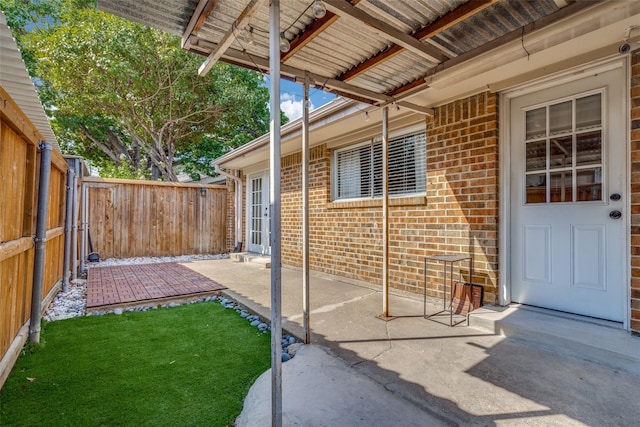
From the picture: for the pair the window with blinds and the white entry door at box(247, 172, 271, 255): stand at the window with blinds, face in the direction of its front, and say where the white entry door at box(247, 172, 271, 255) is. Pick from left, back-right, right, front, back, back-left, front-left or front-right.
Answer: right

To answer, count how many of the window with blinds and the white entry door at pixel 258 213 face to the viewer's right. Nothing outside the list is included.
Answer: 0

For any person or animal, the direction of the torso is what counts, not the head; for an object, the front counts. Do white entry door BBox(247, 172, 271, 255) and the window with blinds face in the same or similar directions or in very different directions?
same or similar directions

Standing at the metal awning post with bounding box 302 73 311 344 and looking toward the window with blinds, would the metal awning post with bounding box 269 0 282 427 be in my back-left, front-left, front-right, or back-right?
back-right

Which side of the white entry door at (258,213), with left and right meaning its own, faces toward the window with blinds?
left

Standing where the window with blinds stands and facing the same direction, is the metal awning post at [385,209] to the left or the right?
on its left

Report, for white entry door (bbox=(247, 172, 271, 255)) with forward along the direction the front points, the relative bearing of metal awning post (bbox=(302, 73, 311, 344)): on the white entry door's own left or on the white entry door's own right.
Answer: on the white entry door's own left

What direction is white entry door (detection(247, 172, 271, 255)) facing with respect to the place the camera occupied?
facing the viewer and to the left of the viewer

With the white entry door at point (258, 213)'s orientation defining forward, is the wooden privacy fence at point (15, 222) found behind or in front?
in front

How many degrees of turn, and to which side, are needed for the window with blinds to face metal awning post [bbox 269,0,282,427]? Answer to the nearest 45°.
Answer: approximately 45° to its left
